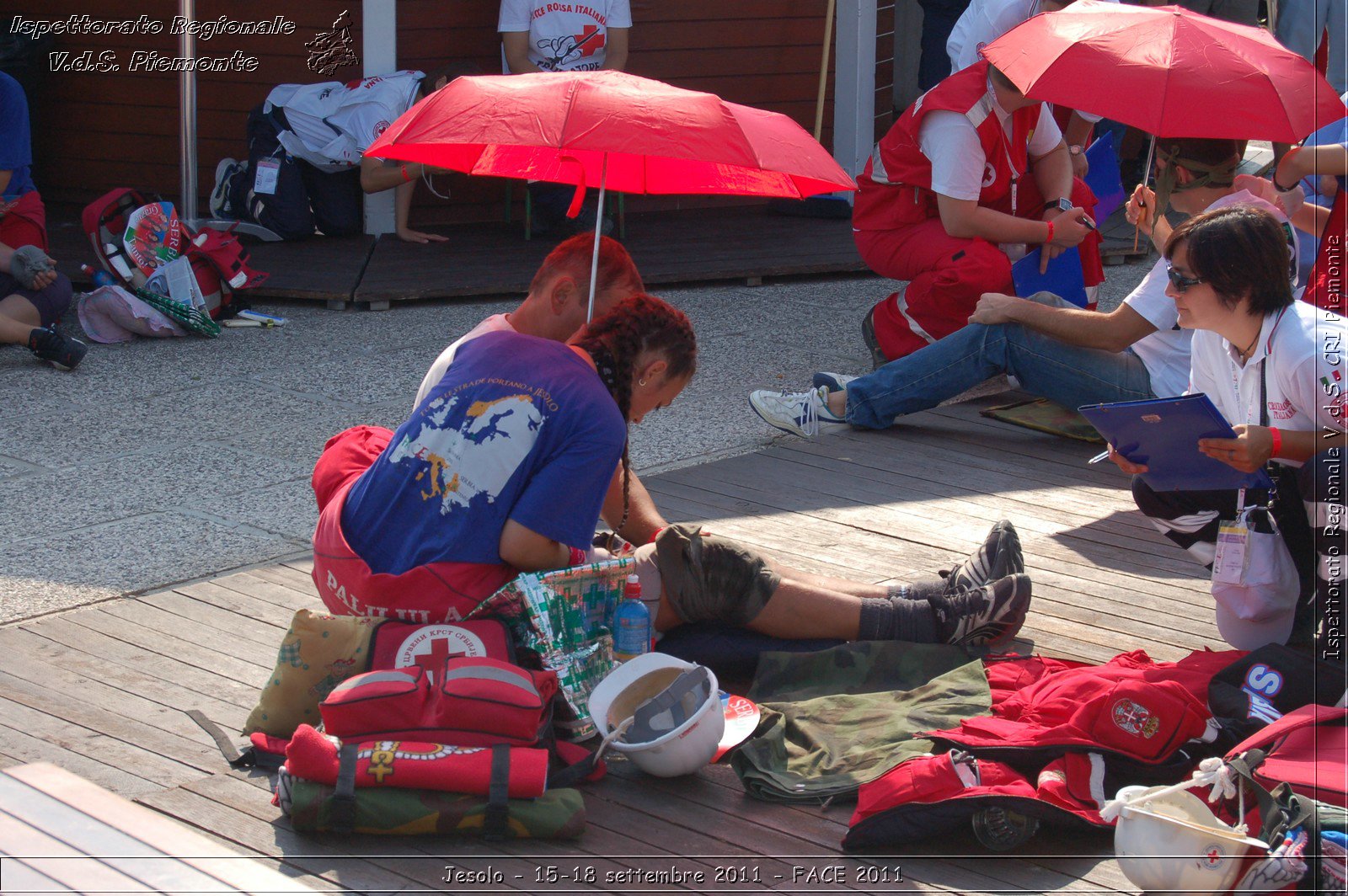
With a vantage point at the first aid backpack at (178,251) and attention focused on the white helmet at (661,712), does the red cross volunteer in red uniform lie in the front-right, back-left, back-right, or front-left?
front-left

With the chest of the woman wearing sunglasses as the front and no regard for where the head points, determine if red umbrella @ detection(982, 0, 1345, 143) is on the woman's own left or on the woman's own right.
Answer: on the woman's own right

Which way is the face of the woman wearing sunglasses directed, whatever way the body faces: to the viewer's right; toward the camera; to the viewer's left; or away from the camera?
to the viewer's left

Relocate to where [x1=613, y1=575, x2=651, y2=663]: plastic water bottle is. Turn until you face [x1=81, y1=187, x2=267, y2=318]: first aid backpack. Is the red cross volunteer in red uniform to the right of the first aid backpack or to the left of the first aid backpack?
right

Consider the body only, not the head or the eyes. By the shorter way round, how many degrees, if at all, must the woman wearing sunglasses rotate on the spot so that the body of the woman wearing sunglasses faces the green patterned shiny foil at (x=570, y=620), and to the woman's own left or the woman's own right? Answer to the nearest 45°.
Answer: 0° — they already face it

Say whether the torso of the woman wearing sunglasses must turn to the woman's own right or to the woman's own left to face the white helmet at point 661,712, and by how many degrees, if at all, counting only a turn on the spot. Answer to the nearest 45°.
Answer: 0° — they already face it

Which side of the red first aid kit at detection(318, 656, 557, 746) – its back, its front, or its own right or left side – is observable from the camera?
front

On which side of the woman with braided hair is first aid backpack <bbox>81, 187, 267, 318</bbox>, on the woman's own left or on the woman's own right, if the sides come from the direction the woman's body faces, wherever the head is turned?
on the woman's own left

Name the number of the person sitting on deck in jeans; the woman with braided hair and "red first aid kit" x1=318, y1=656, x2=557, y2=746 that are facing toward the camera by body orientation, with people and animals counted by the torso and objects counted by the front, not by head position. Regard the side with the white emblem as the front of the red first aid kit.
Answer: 1

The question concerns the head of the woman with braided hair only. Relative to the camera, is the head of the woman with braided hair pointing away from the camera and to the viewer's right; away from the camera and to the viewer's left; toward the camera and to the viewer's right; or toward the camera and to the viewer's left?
away from the camera and to the viewer's right

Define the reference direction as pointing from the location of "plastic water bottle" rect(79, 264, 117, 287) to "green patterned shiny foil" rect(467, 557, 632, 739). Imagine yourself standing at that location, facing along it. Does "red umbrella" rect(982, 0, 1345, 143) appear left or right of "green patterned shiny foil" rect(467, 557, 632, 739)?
left

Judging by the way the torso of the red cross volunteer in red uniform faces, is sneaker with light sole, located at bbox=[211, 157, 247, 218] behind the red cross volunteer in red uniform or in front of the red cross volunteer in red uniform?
behind
